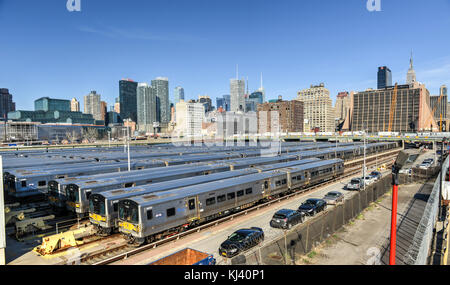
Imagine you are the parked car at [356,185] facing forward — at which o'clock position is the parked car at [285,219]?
the parked car at [285,219] is roughly at 11 o'clock from the parked car at [356,185].

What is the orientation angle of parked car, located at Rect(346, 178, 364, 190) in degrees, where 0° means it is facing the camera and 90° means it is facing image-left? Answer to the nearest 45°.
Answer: approximately 45°

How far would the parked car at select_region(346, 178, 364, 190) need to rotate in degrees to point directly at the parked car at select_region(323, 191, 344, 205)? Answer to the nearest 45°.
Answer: approximately 45° to its left

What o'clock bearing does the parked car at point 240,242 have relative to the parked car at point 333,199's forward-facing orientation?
the parked car at point 240,242 is roughly at 11 o'clock from the parked car at point 333,199.

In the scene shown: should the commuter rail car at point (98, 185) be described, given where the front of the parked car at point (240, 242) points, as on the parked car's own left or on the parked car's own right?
on the parked car's own right

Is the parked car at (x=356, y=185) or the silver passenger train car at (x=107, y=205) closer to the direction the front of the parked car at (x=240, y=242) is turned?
the silver passenger train car

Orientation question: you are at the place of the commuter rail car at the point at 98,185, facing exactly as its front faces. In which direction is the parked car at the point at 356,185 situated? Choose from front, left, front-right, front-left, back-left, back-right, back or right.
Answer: back-left

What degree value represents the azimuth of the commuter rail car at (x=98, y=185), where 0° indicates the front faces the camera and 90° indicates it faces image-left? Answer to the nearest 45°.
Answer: approximately 45°

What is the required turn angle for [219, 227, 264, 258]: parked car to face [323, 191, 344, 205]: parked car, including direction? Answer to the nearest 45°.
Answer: approximately 180°
